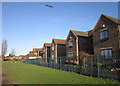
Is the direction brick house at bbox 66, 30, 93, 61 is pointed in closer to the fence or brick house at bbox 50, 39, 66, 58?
the fence

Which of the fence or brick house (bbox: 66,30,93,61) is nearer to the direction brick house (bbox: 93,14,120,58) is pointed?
the fence

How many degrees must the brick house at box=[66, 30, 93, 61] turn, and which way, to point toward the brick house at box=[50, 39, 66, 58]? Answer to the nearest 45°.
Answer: approximately 90° to its right

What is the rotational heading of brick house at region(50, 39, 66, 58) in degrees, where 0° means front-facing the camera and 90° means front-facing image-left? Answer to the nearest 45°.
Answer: approximately 45°

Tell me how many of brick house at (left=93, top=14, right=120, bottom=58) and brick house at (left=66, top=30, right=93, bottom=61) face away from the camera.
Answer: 0

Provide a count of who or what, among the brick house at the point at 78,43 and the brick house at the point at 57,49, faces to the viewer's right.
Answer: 0

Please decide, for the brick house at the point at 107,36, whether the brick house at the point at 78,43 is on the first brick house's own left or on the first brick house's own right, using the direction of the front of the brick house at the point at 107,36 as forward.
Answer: on the first brick house's own right

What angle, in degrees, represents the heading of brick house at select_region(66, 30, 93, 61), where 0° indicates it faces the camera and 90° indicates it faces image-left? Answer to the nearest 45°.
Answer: approximately 45°

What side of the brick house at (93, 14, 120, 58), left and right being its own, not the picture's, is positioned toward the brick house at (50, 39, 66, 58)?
right

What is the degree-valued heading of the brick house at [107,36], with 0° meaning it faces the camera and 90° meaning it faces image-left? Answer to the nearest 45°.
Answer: approximately 45°

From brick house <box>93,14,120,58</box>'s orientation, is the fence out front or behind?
out front
